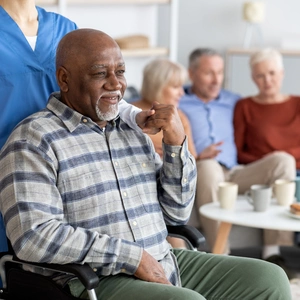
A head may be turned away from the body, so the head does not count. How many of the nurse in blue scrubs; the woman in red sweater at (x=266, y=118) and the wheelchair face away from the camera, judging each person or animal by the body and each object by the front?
0

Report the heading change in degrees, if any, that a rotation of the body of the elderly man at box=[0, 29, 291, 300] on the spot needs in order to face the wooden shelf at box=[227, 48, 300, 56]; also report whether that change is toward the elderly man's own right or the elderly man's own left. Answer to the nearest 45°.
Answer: approximately 135° to the elderly man's own left

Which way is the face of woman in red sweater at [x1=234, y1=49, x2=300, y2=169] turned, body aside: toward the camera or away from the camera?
toward the camera

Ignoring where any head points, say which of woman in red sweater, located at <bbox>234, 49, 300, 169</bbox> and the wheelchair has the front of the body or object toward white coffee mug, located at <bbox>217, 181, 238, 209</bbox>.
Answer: the woman in red sweater

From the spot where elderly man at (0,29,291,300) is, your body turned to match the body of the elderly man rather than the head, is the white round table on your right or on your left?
on your left

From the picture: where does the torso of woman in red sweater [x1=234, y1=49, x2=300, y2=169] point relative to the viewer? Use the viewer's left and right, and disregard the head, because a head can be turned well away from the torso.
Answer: facing the viewer

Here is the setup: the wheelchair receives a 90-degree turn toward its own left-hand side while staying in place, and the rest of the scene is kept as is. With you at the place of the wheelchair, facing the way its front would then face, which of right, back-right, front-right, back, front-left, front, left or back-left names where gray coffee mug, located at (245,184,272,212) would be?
front

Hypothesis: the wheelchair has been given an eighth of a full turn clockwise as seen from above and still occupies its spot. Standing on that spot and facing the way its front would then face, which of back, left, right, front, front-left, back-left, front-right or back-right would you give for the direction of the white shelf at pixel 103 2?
back

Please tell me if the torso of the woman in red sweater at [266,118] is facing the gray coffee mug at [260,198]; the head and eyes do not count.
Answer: yes

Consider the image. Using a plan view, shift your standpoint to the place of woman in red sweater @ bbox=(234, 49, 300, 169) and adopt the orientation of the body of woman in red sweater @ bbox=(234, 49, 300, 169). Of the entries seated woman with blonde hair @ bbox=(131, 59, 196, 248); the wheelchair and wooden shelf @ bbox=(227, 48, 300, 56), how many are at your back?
1

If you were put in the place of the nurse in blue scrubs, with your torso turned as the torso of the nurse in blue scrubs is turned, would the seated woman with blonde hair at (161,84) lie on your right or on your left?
on your left

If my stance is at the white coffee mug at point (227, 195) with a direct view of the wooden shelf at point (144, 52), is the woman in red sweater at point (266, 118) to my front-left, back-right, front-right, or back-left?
front-right

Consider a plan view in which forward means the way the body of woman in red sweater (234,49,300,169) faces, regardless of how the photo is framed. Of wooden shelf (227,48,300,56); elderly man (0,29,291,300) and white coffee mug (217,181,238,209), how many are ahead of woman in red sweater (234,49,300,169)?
2

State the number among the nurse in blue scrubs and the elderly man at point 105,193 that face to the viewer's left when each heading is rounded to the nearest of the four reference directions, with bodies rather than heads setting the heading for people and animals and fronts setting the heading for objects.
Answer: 0

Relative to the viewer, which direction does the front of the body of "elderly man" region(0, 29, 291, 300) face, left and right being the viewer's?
facing the viewer and to the right of the viewer

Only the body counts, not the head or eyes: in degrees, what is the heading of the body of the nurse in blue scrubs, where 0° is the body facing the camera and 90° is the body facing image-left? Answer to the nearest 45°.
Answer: approximately 315°
